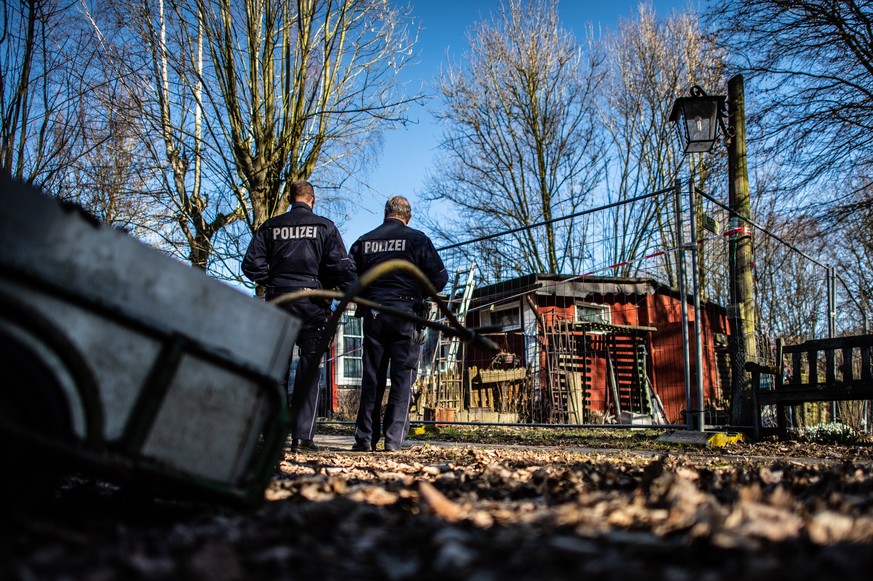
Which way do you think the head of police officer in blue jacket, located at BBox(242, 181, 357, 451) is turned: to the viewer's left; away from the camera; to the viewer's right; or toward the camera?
away from the camera

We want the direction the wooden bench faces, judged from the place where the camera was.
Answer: facing the viewer and to the left of the viewer

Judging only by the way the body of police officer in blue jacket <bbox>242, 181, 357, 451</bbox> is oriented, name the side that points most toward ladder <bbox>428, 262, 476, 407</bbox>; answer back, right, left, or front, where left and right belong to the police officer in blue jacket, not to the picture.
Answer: front

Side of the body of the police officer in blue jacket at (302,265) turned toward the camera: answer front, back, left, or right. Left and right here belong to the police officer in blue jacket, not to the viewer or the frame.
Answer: back

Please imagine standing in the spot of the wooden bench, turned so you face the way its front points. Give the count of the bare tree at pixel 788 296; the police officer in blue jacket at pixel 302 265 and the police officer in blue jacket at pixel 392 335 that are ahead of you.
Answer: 2

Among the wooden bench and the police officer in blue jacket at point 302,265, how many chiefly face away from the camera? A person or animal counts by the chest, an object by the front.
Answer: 1
